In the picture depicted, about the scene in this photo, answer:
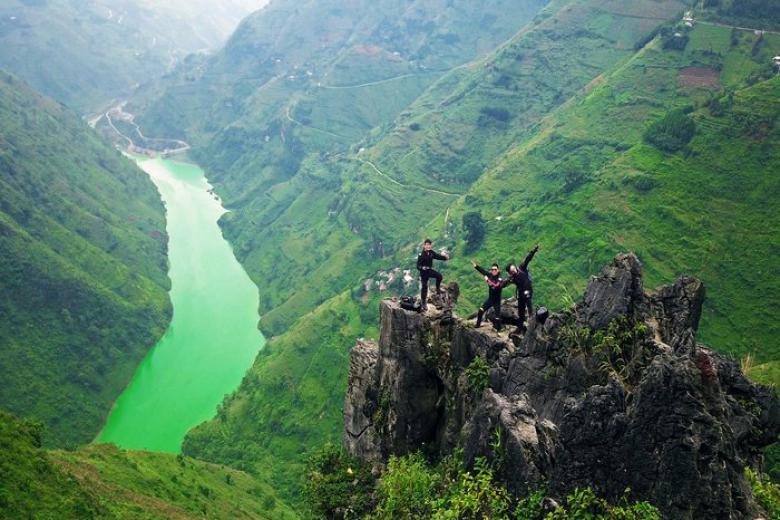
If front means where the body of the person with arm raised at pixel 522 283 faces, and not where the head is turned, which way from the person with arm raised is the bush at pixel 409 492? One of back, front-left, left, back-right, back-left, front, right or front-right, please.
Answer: front-right

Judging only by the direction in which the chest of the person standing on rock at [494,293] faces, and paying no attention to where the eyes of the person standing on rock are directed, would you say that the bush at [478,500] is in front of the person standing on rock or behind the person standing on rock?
in front

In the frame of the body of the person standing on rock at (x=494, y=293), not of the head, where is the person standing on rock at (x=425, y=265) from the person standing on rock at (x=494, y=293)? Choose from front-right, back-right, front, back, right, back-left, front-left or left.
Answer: back-right

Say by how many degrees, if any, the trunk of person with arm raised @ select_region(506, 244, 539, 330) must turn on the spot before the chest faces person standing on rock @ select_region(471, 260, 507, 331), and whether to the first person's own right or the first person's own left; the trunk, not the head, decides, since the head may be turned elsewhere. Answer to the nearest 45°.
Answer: approximately 90° to the first person's own right

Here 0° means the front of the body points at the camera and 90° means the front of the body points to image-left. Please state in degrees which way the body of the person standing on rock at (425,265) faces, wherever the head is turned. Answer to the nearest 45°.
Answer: approximately 0°

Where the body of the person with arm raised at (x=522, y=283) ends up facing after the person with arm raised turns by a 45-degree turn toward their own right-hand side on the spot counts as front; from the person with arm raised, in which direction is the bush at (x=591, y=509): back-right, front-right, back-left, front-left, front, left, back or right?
front-left

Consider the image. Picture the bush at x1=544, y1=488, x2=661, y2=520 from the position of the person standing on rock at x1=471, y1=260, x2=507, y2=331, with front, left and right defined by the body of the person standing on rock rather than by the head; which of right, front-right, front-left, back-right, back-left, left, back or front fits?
front

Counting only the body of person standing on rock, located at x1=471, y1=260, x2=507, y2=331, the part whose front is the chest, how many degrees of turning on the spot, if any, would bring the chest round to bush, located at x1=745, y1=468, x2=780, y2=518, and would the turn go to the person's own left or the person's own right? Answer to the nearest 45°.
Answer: approximately 45° to the person's own left

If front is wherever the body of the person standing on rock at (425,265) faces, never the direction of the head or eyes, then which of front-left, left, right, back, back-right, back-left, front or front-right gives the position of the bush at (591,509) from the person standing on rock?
front

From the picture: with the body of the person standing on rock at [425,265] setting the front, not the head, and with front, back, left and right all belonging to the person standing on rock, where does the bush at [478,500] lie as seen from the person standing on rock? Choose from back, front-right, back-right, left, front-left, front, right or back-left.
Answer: front

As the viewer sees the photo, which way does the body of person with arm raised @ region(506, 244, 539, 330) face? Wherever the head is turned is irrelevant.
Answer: toward the camera

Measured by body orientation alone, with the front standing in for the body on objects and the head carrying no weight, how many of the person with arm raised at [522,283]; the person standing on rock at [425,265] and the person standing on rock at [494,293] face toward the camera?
3

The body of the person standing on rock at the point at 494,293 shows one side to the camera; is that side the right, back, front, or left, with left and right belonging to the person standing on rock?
front
